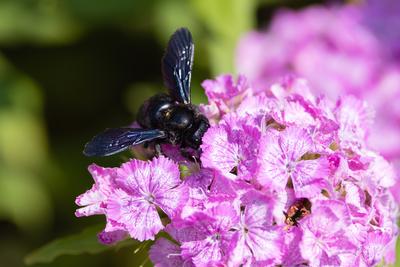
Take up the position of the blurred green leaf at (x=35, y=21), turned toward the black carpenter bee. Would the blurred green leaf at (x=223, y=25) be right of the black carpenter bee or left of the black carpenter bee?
left

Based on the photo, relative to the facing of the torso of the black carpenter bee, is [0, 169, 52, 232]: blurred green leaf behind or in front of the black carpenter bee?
behind

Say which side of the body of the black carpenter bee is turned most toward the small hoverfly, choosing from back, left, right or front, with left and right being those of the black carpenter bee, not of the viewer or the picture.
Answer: front

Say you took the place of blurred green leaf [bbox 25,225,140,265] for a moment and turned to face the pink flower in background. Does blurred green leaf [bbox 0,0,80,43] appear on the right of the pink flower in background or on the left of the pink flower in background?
left

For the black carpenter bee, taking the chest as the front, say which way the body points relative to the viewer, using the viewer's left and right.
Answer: facing the viewer and to the right of the viewer

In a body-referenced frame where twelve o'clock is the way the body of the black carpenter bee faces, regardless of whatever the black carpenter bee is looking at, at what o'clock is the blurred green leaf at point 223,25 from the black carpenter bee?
The blurred green leaf is roughly at 8 o'clock from the black carpenter bee.
